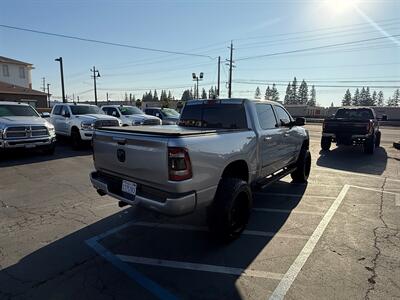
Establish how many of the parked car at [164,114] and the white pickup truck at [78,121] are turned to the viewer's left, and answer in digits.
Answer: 0

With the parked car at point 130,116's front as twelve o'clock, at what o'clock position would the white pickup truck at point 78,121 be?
The white pickup truck is roughly at 3 o'clock from the parked car.

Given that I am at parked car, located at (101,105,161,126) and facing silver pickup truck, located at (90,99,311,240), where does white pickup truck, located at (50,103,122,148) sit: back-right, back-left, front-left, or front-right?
front-right

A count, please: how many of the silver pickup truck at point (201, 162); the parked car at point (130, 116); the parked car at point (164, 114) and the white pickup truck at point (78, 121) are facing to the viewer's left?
0

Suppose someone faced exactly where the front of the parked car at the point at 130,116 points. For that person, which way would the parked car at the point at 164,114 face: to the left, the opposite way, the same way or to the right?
the same way

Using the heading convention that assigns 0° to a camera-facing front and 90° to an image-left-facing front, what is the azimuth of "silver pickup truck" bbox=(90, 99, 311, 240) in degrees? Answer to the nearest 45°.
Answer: approximately 225°

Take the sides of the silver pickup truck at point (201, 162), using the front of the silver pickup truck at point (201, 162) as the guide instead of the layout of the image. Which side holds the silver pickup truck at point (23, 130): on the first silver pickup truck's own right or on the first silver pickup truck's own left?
on the first silver pickup truck's own left

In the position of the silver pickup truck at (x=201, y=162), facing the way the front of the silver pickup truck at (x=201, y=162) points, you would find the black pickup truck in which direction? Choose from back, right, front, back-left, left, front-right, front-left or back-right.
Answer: front

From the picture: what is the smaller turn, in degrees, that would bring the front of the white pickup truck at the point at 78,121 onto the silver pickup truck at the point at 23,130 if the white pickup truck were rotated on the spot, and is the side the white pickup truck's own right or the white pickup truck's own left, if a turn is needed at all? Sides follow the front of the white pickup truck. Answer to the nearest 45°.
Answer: approximately 90° to the white pickup truck's own right

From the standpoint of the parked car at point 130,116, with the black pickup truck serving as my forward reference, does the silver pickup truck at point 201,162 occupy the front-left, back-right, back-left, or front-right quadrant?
front-right

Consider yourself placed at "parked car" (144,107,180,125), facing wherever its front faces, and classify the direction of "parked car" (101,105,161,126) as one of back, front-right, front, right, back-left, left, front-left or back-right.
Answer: right

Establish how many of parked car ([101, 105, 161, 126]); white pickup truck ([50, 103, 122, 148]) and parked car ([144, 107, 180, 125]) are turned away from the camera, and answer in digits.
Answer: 0

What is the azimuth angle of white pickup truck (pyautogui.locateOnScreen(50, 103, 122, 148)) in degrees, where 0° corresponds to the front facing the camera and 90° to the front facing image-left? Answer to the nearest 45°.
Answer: approximately 315°

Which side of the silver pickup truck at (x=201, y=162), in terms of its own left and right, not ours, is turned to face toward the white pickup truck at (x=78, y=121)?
left

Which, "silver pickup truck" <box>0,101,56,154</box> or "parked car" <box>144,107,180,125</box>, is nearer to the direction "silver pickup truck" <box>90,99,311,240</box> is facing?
the parked car

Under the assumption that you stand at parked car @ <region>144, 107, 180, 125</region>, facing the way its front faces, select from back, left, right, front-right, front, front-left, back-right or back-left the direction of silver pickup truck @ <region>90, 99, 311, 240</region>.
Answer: front-right

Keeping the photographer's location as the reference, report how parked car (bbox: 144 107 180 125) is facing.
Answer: facing the viewer and to the right of the viewer
